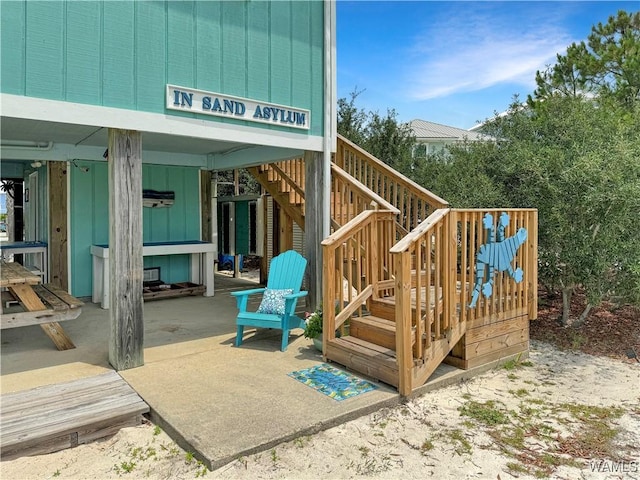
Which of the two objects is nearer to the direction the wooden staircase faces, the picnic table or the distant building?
the picnic table

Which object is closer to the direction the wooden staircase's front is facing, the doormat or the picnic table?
the doormat

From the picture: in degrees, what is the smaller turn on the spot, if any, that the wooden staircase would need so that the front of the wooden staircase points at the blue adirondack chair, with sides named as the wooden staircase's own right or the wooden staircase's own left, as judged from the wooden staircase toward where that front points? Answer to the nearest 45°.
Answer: approximately 90° to the wooden staircase's own right

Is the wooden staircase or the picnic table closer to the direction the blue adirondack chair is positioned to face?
the picnic table

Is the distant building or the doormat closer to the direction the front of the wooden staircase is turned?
the doormat

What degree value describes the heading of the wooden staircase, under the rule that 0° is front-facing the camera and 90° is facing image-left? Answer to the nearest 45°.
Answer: approximately 45°

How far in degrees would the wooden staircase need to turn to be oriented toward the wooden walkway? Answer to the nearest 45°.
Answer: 0° — it already faces it

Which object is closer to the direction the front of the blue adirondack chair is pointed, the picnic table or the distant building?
the picnic table

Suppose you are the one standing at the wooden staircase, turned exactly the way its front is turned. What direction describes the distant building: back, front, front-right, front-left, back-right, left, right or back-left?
back-right

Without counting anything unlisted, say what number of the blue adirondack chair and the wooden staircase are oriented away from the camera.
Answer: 0

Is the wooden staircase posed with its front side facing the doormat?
yes

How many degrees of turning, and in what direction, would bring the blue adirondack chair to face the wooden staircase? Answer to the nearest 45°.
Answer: approximately 90° to its left

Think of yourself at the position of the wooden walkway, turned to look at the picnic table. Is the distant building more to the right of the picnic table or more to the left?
right
